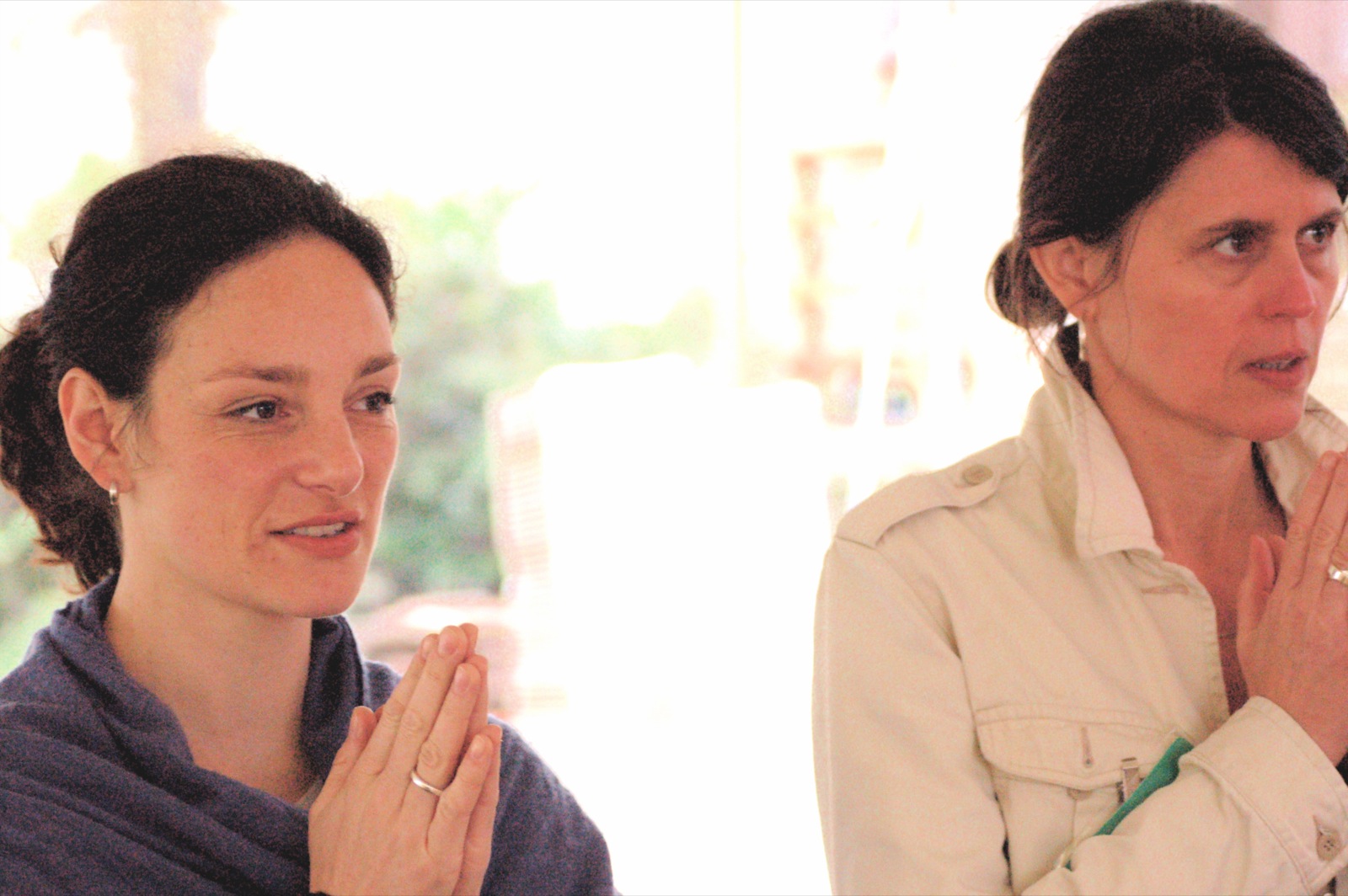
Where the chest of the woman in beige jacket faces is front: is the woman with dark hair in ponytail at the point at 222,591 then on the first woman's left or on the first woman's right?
on the first woman's right

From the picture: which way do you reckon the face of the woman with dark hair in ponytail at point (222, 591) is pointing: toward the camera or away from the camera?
toward the camera

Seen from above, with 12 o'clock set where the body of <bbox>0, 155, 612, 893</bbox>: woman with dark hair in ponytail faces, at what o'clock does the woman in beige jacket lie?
The woman in beige jacket is roughly at 11 o'clock from the woman with dark hair in ponytail.

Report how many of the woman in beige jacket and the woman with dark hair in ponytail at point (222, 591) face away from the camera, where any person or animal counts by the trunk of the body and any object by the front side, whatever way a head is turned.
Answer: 0

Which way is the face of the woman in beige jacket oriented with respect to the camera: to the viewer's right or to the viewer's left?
to the viewer's right

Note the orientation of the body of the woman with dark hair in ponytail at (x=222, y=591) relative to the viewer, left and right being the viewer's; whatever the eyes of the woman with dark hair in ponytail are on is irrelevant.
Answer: facing the viewer and to the right of the viewer
